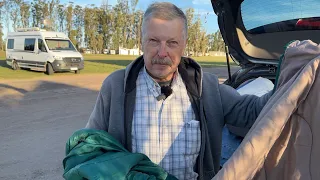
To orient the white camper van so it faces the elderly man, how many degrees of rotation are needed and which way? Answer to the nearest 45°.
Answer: approximately 45° to its right

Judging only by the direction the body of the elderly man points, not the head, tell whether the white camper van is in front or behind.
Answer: behind

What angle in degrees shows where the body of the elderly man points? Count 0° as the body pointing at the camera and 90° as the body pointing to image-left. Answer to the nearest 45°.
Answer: approximately 0°

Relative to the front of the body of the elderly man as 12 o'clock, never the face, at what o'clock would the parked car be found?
The parked car is roughly at 7 o'clock from the elderly man.

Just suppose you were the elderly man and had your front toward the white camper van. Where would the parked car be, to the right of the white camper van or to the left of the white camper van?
right

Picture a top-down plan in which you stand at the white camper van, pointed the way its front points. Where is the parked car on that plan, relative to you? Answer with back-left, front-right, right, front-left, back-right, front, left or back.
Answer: front-right

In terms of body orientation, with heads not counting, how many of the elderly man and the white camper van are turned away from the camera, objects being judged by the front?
0

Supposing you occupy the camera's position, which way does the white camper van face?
facing the viewer and to the right of the viewer
